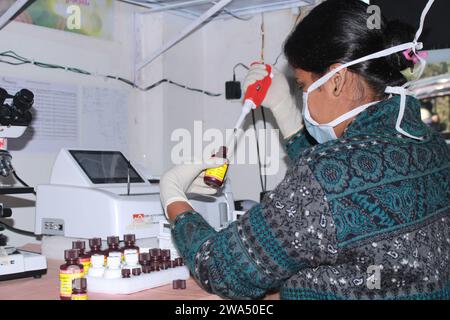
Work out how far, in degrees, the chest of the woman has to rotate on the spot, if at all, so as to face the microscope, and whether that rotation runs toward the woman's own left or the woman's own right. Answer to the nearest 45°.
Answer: approximately 45° to the woman's own left

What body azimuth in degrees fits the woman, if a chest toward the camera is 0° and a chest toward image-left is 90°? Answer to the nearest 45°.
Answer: approximately 135°

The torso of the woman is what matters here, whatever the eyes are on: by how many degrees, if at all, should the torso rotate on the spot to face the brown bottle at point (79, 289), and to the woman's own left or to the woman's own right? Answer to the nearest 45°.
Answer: approximately 45° to the woman's own left

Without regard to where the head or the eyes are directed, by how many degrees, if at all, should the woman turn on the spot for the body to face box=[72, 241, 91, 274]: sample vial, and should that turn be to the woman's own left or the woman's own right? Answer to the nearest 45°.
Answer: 0° — they already face it

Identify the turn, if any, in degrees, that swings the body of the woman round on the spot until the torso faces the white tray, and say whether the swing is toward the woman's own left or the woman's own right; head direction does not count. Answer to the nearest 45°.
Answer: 0° — they already face it

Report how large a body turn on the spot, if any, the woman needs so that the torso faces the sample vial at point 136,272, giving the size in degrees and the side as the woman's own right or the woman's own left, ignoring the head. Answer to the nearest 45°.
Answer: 0° — they already face it

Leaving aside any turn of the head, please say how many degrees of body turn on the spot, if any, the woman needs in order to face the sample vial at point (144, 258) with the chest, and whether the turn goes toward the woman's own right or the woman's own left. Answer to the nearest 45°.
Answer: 0° — they already face it

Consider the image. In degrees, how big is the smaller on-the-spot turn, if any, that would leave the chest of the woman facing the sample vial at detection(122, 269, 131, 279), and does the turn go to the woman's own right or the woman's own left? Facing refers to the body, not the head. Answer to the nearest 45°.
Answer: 0° — they already face it
